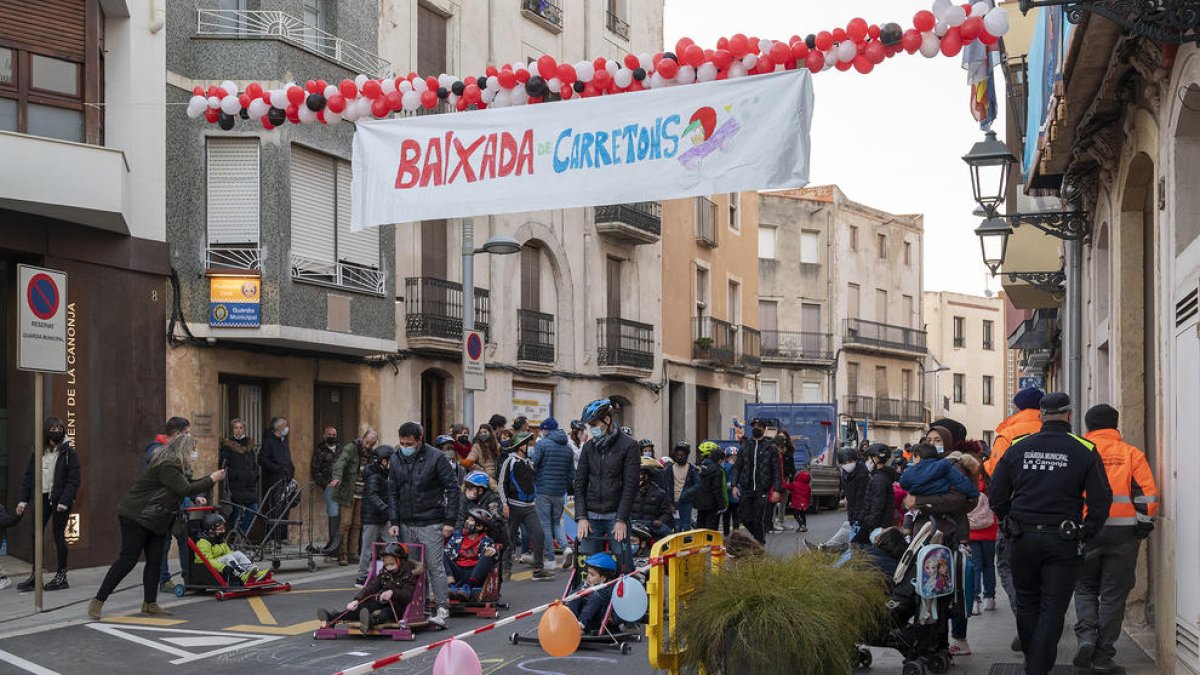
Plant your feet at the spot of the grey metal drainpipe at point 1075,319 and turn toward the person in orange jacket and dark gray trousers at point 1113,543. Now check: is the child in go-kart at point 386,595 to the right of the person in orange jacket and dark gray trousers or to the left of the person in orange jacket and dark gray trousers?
right

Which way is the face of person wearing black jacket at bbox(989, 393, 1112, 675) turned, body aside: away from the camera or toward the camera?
away from the camera

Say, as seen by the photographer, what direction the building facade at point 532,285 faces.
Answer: facing the viewer and to the right of the viewer

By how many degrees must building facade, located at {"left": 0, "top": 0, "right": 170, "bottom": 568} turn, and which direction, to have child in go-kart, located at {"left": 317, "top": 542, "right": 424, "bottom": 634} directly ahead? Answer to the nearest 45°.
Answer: approximately 45° to its right

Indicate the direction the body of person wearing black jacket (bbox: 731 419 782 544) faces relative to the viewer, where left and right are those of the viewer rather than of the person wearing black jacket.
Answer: facing the viewer

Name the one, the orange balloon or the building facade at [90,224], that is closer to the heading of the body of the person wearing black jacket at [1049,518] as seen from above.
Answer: the building facade

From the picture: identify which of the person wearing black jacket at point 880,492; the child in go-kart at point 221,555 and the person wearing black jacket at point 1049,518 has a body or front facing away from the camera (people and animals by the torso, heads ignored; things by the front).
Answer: the person wearing black jacket at point 1049,518

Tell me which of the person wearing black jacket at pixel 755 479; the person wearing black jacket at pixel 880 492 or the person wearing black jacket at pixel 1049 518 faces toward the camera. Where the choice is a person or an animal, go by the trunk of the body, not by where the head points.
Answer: the person wearing black jacket at pixel 755 479

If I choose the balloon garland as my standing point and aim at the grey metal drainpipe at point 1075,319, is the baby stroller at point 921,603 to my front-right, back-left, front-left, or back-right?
front-right

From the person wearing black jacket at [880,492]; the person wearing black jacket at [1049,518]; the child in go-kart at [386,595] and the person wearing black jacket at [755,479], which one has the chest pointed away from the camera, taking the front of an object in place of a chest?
the person wearing black jacket at [1049,518]

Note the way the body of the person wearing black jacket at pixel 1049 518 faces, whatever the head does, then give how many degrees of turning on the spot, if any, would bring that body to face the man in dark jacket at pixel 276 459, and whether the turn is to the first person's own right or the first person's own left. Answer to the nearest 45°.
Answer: approximately 45° to the first person's own left

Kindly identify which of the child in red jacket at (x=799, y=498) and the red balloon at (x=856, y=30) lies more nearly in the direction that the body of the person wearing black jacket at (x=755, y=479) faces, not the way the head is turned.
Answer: the red balloon

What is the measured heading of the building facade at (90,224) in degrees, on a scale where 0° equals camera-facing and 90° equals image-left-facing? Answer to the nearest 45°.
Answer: approximately 315°

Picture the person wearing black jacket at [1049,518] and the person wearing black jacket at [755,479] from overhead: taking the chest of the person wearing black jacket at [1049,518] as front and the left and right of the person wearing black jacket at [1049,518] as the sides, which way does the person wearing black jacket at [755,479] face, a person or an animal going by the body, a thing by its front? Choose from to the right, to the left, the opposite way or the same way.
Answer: the opposite way

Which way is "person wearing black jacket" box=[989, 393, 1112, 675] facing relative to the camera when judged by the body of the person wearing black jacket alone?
away from the camera

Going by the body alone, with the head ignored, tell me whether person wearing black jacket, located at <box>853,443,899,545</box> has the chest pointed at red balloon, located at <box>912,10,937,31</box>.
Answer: no
